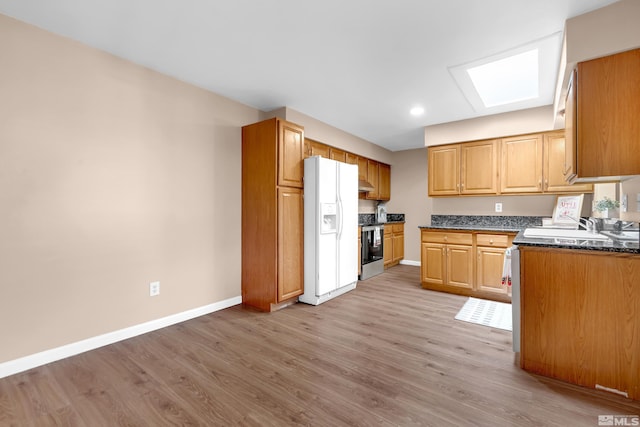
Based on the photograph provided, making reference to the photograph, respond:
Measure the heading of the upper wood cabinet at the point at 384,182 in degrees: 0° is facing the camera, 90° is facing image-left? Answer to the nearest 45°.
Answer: approximately 315°

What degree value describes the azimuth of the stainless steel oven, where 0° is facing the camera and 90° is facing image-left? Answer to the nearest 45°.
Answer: approximately 315°

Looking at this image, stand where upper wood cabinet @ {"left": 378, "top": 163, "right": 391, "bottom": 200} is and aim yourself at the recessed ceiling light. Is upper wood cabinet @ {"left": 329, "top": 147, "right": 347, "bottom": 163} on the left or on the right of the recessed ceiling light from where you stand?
right

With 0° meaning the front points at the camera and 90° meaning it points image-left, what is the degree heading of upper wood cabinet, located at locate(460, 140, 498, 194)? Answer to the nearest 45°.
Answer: approximately 0°

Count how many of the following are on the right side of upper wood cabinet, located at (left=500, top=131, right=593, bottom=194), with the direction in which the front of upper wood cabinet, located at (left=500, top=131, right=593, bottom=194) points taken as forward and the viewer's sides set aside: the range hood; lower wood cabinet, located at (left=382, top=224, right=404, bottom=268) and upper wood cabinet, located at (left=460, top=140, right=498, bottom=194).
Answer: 3
